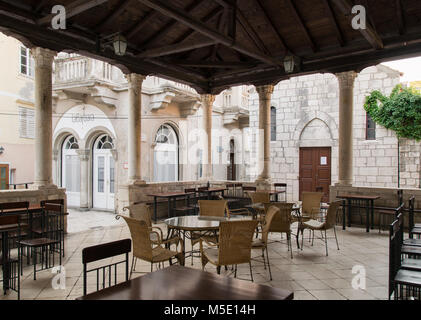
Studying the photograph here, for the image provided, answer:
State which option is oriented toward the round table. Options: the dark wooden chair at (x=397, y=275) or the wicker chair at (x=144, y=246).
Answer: the wicker chair

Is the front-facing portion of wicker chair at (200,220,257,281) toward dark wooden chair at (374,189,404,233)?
no

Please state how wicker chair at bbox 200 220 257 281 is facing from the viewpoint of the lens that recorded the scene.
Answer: facing away from the viewer and to the left of the viewer

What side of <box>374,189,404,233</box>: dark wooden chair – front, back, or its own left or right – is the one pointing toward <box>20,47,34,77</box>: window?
front

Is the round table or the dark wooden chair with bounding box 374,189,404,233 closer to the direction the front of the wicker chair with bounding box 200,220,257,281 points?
the round table

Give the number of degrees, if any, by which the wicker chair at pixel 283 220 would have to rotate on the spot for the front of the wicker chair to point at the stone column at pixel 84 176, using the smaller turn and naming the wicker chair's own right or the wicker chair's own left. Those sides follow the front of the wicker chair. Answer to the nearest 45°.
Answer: approximately 45° to the wicker chair's own left

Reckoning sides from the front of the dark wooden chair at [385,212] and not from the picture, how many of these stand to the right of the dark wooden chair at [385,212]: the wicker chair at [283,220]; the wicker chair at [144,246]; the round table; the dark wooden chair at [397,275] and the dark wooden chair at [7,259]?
0

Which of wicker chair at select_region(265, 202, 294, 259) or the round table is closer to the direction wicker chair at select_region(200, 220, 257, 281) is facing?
the round table

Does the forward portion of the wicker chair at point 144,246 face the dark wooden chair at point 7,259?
no

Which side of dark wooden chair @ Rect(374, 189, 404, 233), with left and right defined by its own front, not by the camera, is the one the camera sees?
left

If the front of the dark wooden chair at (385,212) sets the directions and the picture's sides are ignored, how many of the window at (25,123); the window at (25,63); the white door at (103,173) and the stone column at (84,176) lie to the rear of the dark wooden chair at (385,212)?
0
